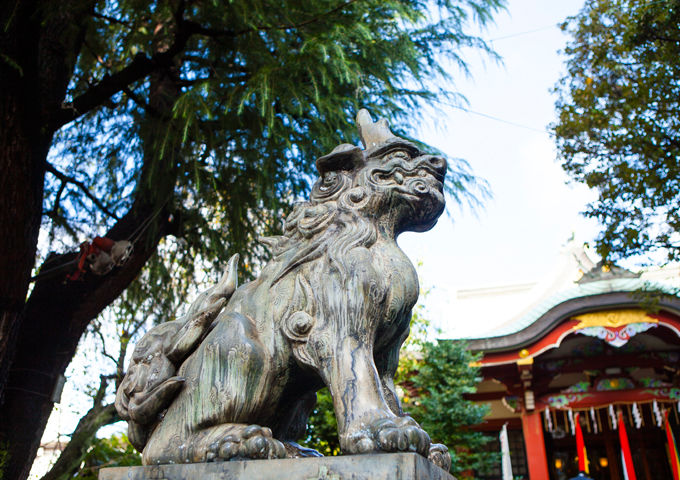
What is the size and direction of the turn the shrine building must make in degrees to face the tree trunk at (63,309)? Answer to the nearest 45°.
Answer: approximately 45° to its right

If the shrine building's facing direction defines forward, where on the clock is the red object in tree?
The red object in tree is roughly at 1 o'clock from the shrine building.

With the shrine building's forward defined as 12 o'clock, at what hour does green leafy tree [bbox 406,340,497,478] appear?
The green leafy tree is roughly at 1 o'clock from the shrine building.

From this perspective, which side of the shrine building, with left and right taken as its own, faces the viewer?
front

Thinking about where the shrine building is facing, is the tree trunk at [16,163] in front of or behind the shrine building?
in front

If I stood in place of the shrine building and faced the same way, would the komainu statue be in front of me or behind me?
in front

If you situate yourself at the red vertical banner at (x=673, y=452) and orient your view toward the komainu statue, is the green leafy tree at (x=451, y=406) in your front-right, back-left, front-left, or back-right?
front-right

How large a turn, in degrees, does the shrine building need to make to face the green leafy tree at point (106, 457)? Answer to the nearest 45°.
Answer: approximately 45° to its right

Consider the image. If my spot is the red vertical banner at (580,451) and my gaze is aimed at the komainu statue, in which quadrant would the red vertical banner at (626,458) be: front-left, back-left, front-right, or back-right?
back-left
